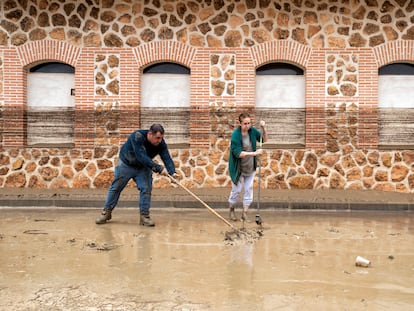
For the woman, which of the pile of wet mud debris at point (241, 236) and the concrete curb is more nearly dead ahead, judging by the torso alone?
the pile of wet mud debris

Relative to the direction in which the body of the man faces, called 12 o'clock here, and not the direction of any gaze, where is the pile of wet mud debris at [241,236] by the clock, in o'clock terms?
The pile of wet mud debris is roughly at 12 o'clock from the man.

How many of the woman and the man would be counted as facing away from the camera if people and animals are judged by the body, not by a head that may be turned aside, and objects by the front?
0

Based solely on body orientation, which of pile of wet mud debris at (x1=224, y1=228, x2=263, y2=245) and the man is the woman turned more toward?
the pile of wet mud debris

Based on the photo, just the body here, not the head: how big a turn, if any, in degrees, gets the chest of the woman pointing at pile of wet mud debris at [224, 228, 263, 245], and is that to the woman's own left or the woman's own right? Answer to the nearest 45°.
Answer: approximately 45° to the woman's own right

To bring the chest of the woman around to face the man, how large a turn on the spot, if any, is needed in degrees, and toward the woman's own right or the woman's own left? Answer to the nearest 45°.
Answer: approximately 135° to the woman's own right

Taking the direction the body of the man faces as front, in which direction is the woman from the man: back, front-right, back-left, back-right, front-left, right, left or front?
front-left

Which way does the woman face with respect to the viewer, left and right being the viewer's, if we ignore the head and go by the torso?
facing the viewer and to the right of the viewer
